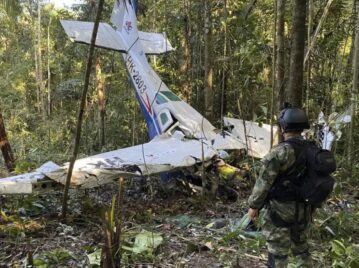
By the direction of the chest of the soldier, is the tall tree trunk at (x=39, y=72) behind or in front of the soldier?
in front

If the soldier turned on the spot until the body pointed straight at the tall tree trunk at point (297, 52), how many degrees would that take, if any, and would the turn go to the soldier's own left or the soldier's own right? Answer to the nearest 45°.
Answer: approximately 45° to the soldier's own right

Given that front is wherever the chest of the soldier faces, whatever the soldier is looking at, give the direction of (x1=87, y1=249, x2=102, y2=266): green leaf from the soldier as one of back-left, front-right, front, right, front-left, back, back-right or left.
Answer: front-left

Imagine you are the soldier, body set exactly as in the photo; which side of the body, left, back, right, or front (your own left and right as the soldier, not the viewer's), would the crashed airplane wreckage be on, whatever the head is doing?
front

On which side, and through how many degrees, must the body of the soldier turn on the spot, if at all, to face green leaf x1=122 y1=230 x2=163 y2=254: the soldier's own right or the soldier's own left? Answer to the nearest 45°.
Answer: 0° — they already face it

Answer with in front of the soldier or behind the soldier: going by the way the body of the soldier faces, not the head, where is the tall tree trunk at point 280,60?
in front

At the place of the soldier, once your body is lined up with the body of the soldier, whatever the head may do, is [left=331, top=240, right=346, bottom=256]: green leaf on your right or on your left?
on your right

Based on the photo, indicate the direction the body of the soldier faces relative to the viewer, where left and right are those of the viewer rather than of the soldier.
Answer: facing away from the viewer and to the left of the viewer

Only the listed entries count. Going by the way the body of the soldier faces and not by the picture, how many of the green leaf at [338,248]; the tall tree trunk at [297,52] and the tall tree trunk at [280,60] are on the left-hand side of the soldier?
0

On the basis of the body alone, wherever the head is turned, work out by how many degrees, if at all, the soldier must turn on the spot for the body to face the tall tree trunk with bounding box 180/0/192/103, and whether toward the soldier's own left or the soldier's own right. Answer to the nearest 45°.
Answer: approximately 45° to the soldier's own right

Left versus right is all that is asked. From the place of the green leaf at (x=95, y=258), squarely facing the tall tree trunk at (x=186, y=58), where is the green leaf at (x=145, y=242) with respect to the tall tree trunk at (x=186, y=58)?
right

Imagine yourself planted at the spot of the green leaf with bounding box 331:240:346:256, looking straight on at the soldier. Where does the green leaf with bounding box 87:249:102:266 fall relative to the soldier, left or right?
right
